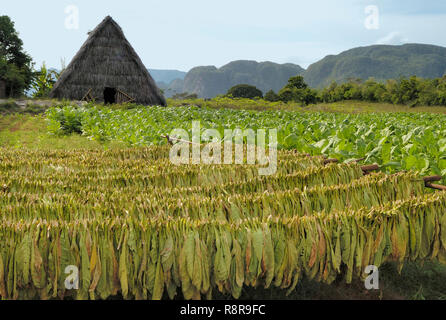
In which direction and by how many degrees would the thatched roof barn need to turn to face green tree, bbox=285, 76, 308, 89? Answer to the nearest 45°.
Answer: approximately 135° to its left

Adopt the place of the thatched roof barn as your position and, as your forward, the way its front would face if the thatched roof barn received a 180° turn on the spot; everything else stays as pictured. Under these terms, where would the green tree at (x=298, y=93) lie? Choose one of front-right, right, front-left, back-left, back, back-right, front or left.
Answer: front-right

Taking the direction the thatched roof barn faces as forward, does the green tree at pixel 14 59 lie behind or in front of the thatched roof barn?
behind

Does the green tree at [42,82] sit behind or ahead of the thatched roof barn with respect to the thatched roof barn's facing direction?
behind

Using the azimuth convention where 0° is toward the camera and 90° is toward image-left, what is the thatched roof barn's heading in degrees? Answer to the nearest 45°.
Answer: approximately 0°
